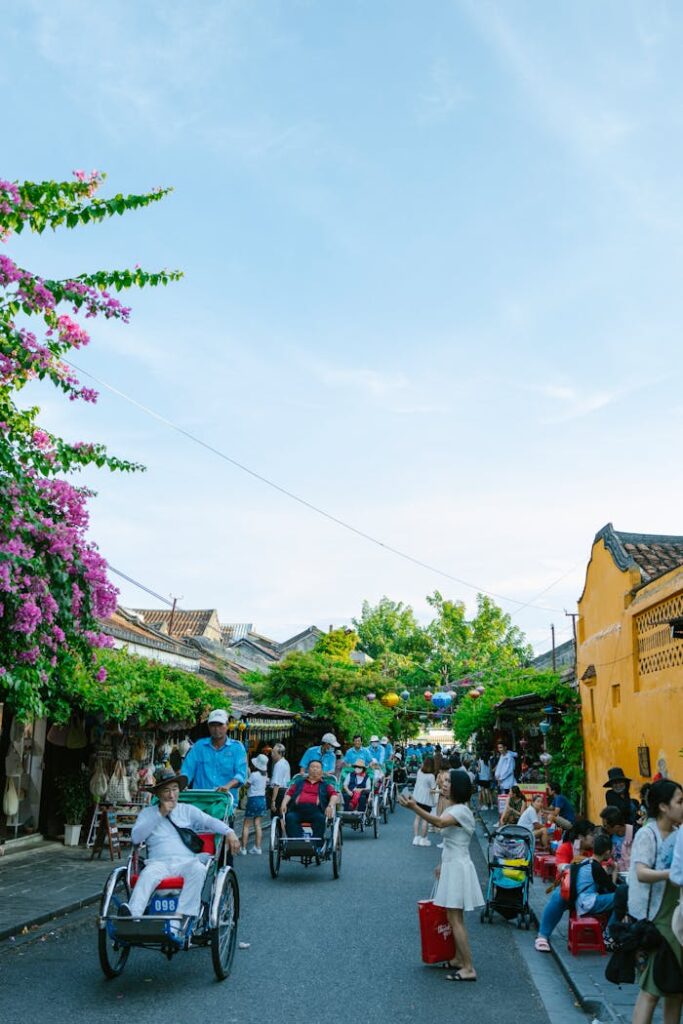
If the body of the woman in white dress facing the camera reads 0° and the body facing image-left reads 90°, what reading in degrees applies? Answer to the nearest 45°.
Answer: approximately 90°

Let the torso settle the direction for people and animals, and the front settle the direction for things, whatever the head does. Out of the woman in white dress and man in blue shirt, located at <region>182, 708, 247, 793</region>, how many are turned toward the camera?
1

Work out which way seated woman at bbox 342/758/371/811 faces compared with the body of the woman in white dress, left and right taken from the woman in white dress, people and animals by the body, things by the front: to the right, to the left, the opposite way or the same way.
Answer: to the left

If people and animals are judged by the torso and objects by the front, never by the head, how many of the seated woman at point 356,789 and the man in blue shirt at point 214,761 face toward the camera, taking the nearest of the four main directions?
2

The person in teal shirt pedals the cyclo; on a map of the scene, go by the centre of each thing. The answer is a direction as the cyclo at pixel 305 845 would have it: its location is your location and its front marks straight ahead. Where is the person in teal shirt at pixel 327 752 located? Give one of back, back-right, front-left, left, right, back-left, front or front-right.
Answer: back

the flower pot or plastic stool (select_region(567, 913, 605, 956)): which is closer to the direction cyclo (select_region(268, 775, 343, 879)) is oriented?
the plastic stool

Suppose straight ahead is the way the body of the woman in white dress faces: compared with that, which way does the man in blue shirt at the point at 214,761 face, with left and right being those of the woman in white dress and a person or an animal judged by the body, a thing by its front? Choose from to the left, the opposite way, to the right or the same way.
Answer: to the left

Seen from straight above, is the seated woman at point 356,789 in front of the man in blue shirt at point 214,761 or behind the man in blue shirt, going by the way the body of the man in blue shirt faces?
behind
